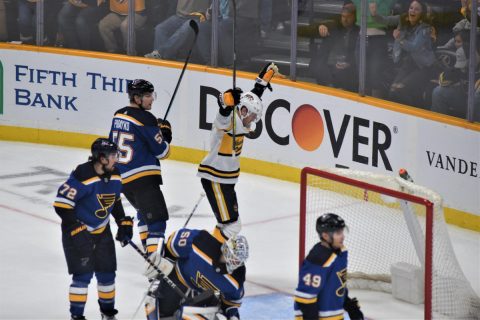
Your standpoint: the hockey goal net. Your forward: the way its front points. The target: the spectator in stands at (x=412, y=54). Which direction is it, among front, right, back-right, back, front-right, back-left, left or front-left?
back-right

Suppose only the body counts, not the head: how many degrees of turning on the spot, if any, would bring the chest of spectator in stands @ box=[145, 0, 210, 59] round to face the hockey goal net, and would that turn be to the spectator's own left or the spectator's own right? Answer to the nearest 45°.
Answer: approximately 45° to the spectator's own left

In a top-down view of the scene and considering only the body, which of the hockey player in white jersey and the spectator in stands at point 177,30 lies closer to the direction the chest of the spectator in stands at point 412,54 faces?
the hockey player in white jersey

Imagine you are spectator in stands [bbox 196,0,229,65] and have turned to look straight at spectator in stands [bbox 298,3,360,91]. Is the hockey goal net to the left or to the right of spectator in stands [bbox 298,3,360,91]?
right

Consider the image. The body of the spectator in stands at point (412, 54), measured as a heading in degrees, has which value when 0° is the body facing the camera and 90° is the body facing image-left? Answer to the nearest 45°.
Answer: approximately 45°

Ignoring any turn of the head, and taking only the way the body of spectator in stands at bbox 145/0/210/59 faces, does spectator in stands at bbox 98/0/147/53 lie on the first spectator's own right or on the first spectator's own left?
on the first spectator's own right

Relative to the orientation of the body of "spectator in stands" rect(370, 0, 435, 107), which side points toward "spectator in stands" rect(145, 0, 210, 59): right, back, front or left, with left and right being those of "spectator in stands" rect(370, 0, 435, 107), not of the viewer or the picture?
right

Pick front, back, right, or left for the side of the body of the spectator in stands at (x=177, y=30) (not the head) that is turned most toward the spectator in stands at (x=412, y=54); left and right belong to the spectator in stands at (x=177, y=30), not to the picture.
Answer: left

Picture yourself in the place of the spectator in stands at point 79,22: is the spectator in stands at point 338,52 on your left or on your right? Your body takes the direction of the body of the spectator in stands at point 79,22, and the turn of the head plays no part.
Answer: on your left

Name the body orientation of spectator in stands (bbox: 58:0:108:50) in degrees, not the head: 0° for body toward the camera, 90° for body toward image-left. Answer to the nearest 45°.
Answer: approximately 0°
